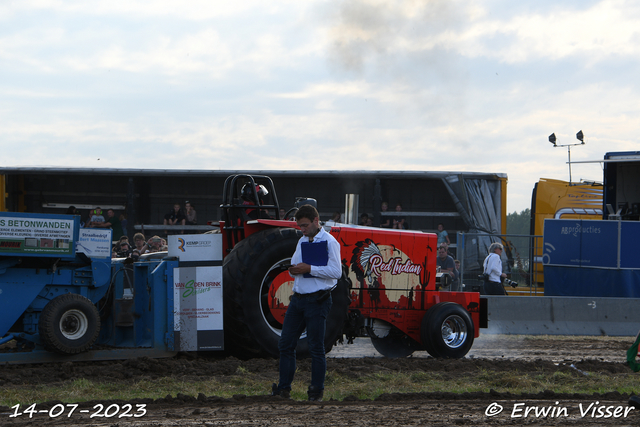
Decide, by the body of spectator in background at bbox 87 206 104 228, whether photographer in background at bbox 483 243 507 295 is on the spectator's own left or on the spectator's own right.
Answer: on the spectator's own left

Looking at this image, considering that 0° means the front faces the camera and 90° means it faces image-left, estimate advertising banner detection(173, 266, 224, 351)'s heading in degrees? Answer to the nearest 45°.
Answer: approximately 0°

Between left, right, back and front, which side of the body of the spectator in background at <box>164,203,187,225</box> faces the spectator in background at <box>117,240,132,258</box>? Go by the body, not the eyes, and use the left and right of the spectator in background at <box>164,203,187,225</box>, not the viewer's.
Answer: front
